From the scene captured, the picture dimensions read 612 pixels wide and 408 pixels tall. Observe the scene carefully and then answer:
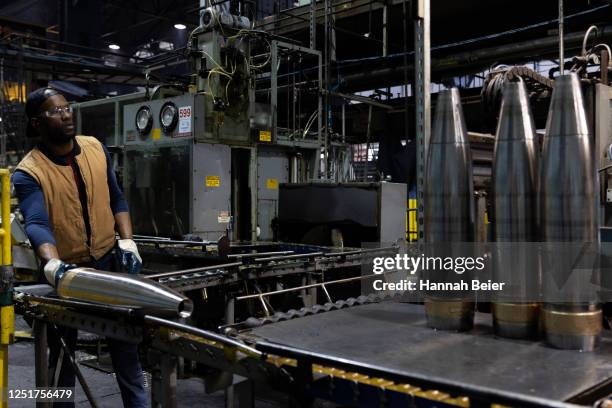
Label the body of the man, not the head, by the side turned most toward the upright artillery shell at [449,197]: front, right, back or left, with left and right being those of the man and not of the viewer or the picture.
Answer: front

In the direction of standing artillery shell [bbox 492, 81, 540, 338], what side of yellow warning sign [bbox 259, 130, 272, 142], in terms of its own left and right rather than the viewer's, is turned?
front

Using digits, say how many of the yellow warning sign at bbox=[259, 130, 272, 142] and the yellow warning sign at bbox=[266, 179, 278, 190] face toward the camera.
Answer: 2

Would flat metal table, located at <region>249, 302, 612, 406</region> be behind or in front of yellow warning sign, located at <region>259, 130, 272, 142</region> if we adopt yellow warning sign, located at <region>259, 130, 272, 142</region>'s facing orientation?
in front

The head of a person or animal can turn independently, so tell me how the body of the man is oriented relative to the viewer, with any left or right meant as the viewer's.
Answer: facing the viewer and to the right of the viewer

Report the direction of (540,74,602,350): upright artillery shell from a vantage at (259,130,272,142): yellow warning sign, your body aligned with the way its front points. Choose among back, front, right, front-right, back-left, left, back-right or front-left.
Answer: front

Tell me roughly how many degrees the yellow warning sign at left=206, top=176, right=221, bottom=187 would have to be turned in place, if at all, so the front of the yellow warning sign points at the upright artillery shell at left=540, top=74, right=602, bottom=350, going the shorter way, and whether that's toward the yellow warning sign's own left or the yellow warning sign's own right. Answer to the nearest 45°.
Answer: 0° — it already faces it

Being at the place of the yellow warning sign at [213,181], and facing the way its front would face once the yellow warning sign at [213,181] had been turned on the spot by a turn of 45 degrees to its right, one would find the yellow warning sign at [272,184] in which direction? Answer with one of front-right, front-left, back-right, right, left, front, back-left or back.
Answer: back

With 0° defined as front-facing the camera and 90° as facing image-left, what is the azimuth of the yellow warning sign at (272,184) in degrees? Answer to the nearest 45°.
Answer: approximately 0°

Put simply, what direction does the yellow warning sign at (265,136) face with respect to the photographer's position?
facing the viewer

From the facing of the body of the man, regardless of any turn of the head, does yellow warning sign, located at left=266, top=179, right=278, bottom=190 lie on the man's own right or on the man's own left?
on the man's own left

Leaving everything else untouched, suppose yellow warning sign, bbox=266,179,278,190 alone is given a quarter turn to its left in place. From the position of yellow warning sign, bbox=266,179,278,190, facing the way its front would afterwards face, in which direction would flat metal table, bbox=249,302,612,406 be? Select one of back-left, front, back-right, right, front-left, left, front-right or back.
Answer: right

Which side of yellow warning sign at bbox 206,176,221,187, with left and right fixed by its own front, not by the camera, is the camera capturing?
front

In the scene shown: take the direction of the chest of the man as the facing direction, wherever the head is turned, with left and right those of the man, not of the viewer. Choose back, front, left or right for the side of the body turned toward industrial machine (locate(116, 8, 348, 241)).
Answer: left
